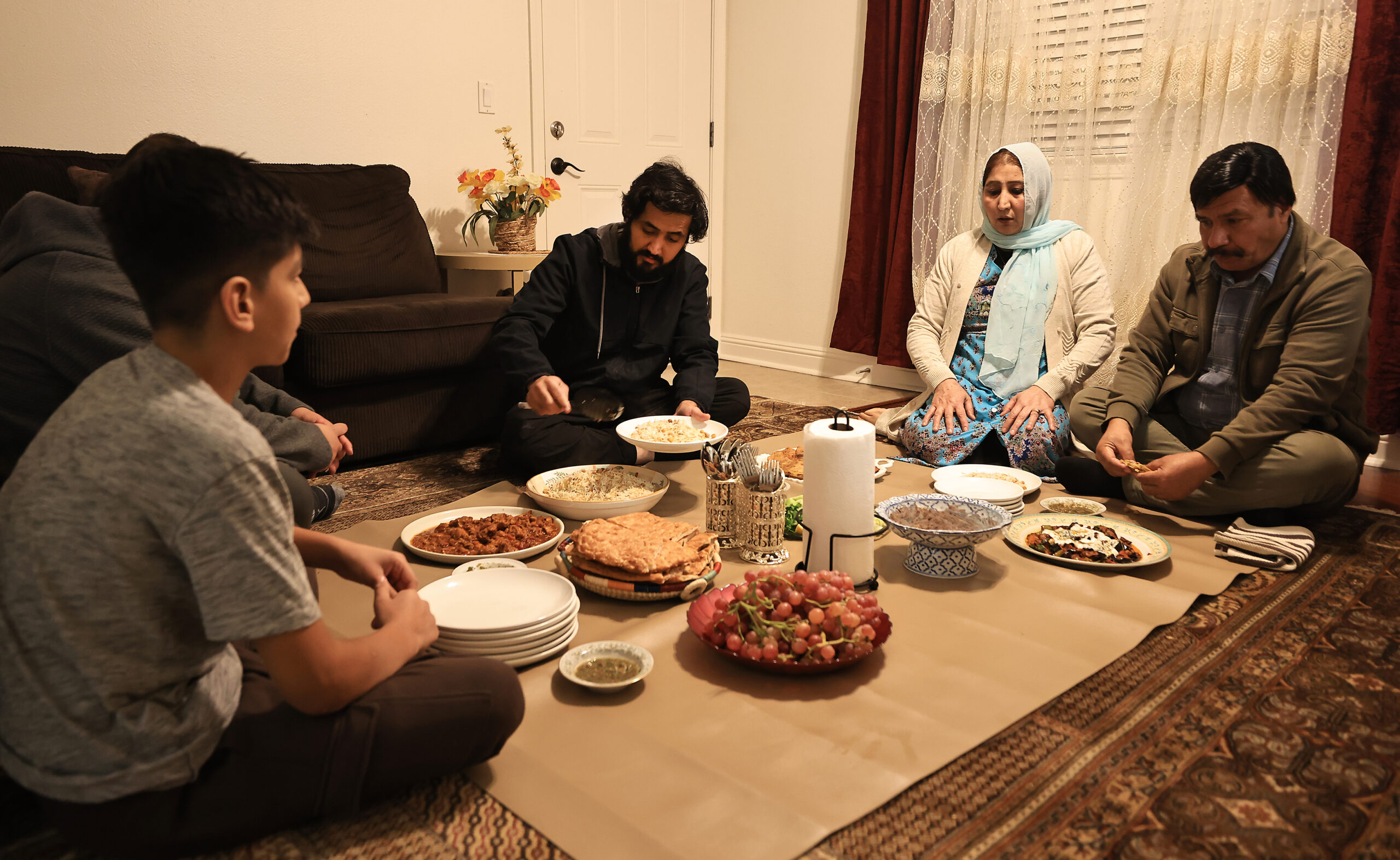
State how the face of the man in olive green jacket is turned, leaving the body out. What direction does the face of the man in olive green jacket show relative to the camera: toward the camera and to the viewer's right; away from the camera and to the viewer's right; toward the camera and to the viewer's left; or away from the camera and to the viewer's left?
toward the camera and to the viewer's left

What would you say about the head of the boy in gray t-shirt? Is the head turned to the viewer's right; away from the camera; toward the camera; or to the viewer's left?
to the viewer's right

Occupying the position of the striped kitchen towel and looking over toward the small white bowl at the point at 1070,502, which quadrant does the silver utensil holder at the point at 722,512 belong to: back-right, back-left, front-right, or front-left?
front-left

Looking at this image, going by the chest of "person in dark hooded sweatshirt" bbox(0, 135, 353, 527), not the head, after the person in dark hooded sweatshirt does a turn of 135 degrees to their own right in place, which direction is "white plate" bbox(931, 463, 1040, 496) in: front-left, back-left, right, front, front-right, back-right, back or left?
back-left

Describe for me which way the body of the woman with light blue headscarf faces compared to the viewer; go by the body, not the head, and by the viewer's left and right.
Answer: facing the viewer

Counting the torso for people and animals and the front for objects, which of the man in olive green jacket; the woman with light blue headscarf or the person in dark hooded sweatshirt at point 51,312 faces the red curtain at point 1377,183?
the person in dark hooded sweatshirt

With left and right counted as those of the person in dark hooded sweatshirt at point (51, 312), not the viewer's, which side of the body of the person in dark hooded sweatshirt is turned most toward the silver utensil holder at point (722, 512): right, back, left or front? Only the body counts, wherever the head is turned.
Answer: front

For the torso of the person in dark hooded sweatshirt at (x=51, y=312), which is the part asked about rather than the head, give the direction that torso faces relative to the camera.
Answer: to the viewer's right

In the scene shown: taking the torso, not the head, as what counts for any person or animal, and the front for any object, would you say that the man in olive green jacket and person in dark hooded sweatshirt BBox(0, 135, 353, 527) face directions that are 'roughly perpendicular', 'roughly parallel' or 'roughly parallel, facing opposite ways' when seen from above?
roughly parallel, facing opposite ways

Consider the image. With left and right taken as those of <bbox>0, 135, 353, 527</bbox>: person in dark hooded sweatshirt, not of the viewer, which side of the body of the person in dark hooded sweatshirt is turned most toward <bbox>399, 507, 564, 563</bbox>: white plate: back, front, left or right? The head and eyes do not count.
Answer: front

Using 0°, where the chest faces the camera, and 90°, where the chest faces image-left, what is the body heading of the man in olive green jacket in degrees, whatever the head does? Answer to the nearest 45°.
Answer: approximately 45°

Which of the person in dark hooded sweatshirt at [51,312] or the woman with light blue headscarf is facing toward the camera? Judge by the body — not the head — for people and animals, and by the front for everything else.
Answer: the woman with light blue headscarf

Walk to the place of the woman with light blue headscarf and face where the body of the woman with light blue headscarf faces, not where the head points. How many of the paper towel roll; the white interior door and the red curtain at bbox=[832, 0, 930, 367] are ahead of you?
1

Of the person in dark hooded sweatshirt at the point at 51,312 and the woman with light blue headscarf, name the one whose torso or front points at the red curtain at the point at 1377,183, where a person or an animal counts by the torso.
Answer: the person in dark hooded sweatshirt

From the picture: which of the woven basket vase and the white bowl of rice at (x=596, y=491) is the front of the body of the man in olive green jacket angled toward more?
the white bowl of rice

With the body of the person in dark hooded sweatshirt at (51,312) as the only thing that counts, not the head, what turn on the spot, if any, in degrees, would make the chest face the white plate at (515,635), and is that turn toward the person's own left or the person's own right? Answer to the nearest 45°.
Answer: approximately 45° to the person's own right
